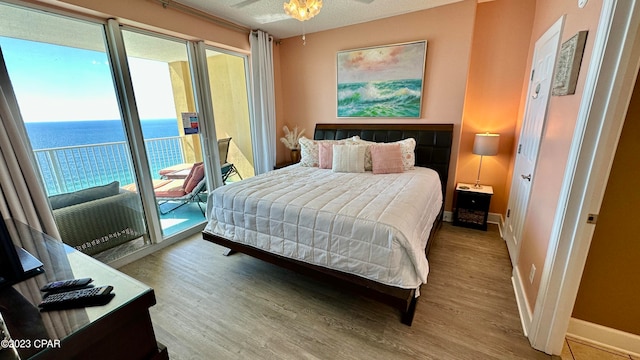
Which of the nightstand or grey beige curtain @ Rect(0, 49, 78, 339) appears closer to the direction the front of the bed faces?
the grey beige curtain

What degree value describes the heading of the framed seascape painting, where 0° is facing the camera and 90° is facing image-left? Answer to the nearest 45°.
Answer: approximately 45°

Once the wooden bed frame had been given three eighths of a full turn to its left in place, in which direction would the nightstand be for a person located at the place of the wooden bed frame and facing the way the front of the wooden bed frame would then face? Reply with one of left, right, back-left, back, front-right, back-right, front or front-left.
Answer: front

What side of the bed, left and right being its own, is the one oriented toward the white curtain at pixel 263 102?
right

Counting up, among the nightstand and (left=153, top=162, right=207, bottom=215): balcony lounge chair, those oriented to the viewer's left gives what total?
1

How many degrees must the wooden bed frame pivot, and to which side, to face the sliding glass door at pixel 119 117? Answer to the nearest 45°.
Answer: approximately 45° to its right

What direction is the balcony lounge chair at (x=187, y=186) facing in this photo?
to the viewer's left

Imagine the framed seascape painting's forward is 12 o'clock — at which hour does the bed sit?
The bed is roughly at 11 o'clock from the framed seascape painting.

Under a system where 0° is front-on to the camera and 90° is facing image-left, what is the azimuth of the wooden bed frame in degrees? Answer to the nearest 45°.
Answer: approximately 45°

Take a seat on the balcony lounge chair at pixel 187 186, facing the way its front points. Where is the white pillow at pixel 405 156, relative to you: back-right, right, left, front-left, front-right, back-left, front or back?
back-left

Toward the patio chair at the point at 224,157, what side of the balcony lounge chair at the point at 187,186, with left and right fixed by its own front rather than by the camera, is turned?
back
